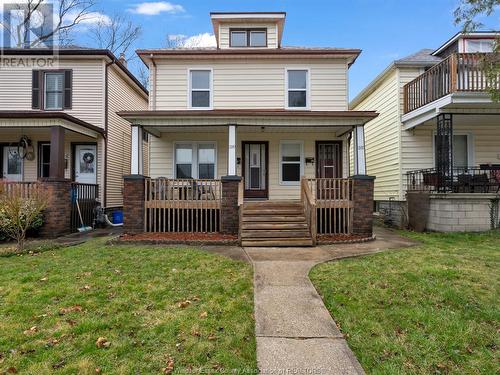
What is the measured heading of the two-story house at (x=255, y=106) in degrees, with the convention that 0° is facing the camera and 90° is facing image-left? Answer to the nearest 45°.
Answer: approximately 0°

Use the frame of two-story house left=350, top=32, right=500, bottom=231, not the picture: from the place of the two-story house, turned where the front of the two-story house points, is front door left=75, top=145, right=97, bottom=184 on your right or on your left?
on your right

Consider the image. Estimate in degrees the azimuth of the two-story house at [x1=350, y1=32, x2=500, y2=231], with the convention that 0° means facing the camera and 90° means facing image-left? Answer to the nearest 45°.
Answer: approximately 315°

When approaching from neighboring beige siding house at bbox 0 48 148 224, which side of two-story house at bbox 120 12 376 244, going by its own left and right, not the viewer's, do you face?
right

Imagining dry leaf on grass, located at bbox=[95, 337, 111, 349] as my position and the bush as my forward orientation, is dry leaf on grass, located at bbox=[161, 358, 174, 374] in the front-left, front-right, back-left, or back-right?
back-right

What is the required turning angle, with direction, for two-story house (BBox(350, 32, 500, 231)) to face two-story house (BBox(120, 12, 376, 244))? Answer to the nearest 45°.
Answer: approximately 90° to its right

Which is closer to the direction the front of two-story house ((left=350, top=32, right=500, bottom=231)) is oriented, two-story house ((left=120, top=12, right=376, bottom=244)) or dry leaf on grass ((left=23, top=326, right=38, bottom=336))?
the dry leaf on grass

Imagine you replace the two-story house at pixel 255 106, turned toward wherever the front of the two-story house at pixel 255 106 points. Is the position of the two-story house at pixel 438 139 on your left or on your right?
on your left

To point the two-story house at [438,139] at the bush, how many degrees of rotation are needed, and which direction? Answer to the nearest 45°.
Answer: approximately 90° to its right

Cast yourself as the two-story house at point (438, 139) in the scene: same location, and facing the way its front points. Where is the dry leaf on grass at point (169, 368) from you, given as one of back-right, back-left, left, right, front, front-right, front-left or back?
front-right

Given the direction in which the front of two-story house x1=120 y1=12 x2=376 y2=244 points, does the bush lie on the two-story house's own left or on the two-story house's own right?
on the two-story house's own right

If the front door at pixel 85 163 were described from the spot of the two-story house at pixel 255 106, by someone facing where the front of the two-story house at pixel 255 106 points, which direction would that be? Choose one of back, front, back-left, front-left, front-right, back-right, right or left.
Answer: right

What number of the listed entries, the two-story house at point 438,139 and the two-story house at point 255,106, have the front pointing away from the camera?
0

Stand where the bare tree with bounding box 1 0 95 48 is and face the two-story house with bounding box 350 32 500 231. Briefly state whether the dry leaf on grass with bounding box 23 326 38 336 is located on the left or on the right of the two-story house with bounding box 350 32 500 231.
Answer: right
